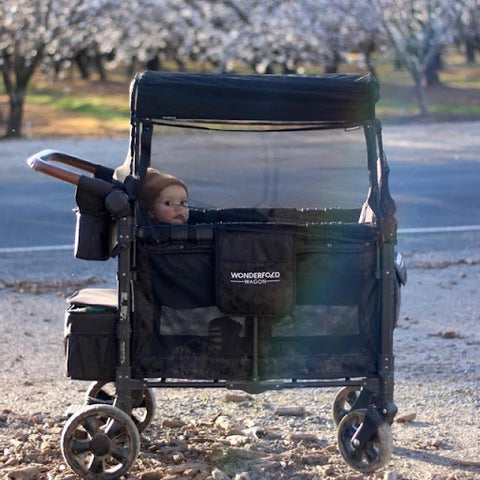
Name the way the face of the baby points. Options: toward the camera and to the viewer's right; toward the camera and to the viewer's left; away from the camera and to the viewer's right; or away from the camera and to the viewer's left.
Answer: toward the camera and to the viewer's right

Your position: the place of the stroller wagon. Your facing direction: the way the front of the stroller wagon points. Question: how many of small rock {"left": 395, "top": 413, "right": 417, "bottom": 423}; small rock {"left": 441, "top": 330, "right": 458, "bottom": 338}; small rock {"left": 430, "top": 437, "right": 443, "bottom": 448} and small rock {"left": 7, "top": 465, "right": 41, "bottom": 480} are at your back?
1

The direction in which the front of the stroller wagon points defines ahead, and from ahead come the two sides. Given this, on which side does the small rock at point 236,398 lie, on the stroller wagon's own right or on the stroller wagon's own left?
on the stroller wagon's own left

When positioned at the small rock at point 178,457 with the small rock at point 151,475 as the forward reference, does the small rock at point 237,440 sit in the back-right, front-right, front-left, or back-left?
back-left

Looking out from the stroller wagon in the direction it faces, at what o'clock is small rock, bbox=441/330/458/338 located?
The small rock is roughly at 10 o'clock from the stroller wagon.

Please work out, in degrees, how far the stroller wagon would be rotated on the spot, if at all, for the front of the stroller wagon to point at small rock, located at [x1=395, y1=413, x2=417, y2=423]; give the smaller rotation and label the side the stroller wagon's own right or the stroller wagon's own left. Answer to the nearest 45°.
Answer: approximately 45° to the stroller wagon's own left

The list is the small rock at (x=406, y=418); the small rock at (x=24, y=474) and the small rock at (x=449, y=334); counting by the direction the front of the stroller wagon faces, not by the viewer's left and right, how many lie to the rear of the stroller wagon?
1

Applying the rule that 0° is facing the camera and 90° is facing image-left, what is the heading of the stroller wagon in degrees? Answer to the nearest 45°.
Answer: approximately 270°
